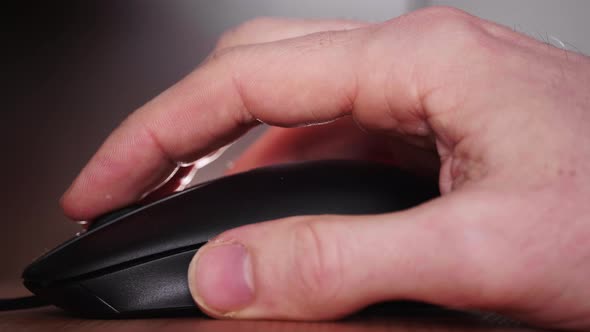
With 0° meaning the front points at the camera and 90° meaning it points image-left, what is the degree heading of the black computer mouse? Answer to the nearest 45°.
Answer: approximately 90°
